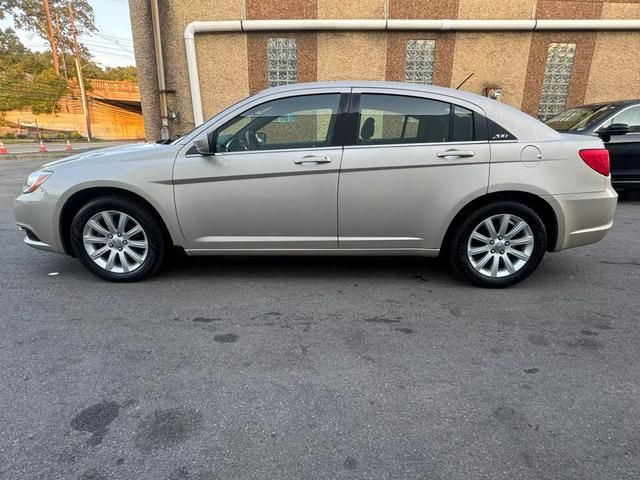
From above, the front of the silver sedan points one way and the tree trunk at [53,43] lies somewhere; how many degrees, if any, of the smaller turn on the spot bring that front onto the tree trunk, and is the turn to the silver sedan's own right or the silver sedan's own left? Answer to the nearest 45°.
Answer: approximately 45° to the silver sedan's own right

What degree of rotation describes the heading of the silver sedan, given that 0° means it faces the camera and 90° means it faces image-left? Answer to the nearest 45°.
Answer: approximately 90°

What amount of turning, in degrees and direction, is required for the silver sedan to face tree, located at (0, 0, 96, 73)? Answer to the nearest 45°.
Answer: approximately 45° to its right

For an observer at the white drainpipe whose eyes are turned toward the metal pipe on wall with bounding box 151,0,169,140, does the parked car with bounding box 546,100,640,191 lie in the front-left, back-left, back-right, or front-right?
back-left

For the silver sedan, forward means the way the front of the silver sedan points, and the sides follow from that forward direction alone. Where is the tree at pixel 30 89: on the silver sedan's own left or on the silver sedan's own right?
on the silver sedan's own right

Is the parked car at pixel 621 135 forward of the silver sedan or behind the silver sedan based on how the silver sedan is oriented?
behind

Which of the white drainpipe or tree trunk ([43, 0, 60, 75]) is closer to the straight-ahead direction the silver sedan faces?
the tree trunk
